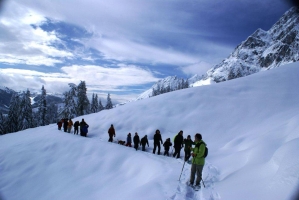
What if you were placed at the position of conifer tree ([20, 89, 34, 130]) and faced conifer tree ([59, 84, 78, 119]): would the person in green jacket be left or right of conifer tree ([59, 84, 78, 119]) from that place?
right

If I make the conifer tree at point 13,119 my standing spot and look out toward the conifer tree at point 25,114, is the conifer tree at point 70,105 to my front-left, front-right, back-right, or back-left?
front-right

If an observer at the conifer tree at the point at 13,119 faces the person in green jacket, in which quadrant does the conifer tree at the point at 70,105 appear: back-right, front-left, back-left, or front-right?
front-left

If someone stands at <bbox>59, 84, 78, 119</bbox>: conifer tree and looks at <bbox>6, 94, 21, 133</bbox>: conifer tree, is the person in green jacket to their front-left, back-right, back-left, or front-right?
back-left

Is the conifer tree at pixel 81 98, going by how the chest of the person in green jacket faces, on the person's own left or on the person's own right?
on the person's own right

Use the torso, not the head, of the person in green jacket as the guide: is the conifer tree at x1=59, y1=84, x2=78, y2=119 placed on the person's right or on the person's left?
on the person's right
